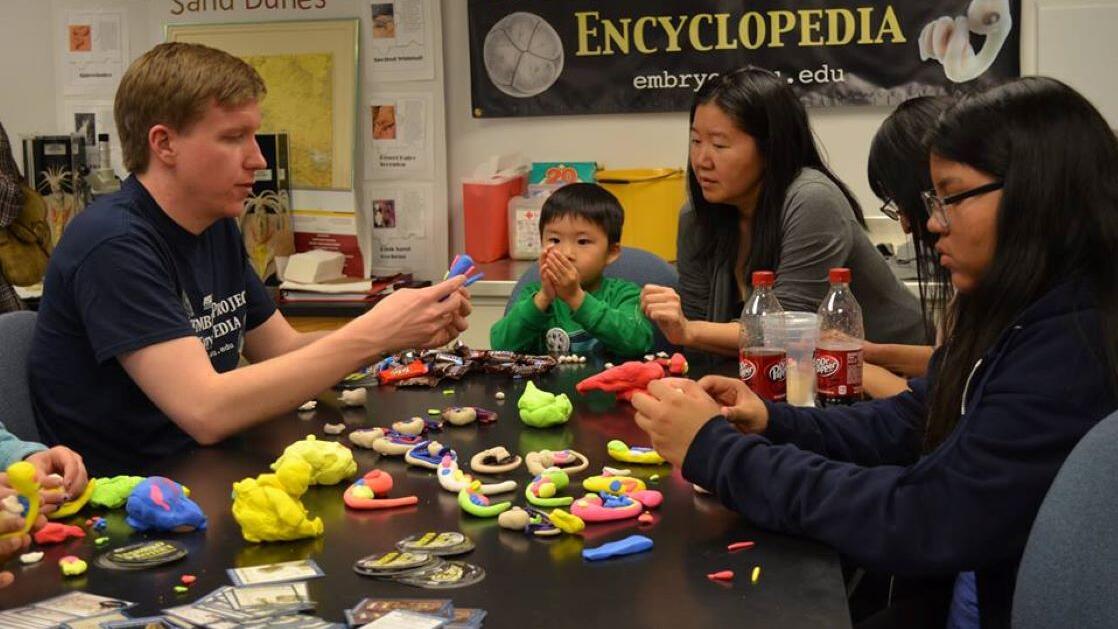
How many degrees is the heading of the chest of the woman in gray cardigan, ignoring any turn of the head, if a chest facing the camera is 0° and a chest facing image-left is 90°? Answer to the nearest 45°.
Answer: approximately 45°

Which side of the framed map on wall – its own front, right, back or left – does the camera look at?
front

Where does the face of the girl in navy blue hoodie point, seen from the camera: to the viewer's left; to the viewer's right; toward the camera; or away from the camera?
to the viewer's left

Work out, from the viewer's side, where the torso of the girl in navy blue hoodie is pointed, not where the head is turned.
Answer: to the viewer's left

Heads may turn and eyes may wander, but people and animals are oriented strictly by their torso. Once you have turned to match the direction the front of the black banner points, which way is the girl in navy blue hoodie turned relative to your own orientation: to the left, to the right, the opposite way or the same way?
to the right

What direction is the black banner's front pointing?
toward the camera

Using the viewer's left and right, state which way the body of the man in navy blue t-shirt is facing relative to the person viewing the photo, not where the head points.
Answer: facing to the right of the viewer

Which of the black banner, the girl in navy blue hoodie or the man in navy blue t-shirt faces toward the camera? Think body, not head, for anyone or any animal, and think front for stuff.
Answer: the black banner

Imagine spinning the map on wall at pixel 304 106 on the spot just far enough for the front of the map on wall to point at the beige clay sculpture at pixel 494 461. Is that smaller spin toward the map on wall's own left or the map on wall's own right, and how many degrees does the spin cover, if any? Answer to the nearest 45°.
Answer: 0° — it already faces it

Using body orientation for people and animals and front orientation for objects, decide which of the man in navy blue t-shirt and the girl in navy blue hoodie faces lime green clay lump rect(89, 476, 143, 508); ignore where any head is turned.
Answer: the girl in navy blue hoodie

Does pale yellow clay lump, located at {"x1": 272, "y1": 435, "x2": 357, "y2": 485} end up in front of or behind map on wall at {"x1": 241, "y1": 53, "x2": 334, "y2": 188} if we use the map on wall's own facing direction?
in front

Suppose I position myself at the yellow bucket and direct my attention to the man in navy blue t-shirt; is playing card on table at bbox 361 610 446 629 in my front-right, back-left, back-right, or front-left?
front-left

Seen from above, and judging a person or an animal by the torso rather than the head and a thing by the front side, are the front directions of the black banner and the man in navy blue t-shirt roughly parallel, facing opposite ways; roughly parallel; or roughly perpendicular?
roughly perpendicular

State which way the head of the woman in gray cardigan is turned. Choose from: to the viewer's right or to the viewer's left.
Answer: to the viewer's left

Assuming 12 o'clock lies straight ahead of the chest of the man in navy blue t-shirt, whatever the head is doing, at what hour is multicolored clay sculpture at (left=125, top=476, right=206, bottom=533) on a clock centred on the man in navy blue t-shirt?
The multicolored clay sculpture is roughly at 3 o'clock from the man in navy blue t-shirt.

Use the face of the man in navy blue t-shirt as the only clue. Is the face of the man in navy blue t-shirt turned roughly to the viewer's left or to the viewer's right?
to the viewer's right
